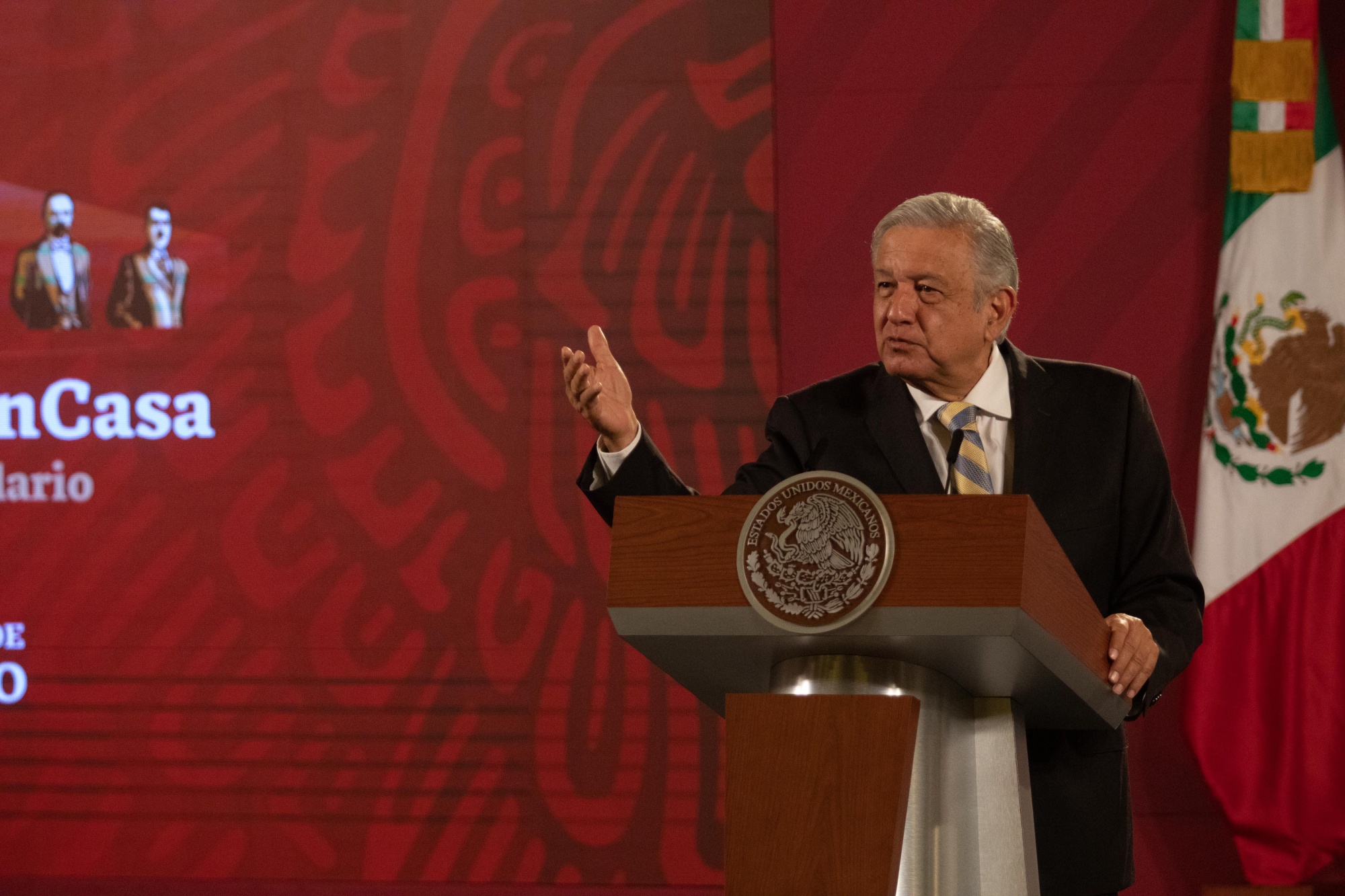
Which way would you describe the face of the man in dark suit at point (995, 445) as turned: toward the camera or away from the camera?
toward the camera

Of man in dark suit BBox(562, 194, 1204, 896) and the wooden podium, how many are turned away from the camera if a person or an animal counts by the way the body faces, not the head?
0

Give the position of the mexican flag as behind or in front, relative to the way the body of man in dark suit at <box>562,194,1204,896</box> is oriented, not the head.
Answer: behind

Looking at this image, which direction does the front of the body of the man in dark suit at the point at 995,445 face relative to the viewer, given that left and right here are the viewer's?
facing the viewer and to the left of the viewer

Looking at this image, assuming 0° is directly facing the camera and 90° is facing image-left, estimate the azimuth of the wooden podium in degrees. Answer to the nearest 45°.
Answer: approximately 0°
